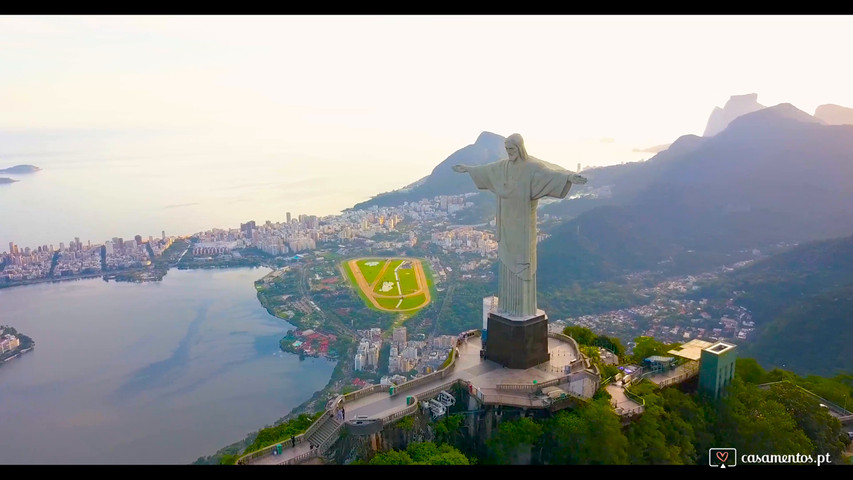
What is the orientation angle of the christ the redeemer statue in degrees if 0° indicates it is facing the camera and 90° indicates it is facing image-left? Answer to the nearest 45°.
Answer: approximately 45°

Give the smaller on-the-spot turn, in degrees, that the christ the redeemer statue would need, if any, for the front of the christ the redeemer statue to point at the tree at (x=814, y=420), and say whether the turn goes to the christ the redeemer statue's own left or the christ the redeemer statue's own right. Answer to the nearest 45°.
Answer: approximately 135° to the christ the redeemer statue's own left

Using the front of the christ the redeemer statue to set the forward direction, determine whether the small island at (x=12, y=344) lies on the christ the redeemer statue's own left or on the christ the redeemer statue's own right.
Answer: on the christ the redeemer statue's own right
